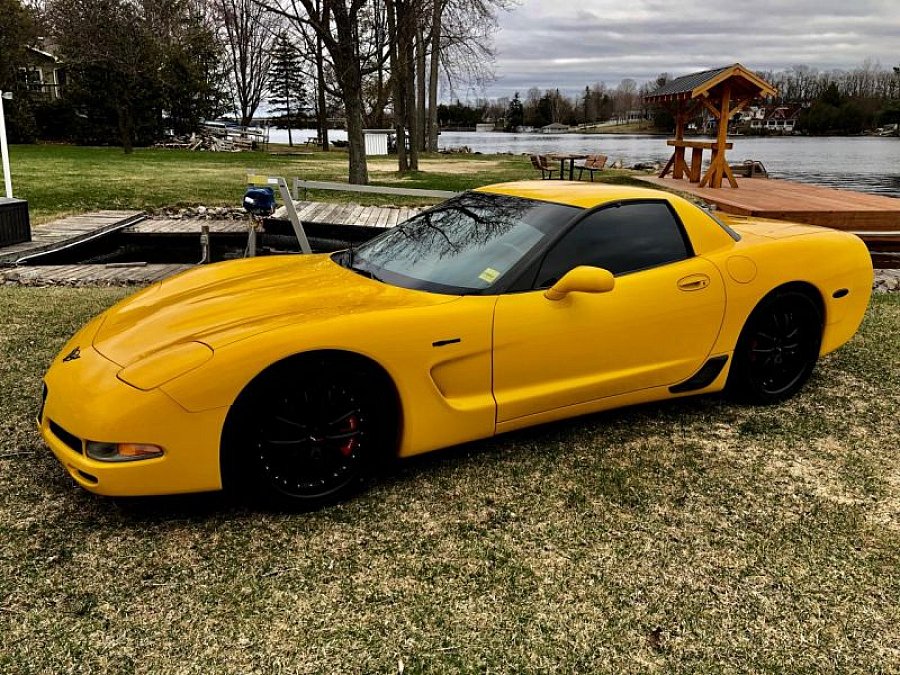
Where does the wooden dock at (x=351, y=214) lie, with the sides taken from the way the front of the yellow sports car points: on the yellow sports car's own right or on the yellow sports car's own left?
on the yellow sports car's own right

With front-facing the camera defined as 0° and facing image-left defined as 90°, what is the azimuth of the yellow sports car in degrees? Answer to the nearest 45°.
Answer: approximately 45°

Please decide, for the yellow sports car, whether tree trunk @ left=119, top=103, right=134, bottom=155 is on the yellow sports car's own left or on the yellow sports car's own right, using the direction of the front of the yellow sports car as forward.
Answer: on the yellow sports car's own right

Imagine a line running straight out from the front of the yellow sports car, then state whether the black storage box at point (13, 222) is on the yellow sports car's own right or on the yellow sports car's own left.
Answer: on the yellow sports car's own right

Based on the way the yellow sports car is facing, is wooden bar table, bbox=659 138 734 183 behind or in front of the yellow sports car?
behind

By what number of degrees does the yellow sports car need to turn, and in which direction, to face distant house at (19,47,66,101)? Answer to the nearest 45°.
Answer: approximately 90° to its right

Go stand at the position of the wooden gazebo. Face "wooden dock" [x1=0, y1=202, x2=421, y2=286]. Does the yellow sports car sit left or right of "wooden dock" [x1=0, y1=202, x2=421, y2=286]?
left

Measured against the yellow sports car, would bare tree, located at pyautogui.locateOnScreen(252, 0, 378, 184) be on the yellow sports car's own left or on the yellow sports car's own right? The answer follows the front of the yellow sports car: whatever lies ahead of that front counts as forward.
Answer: on the yellow sports car's own right
